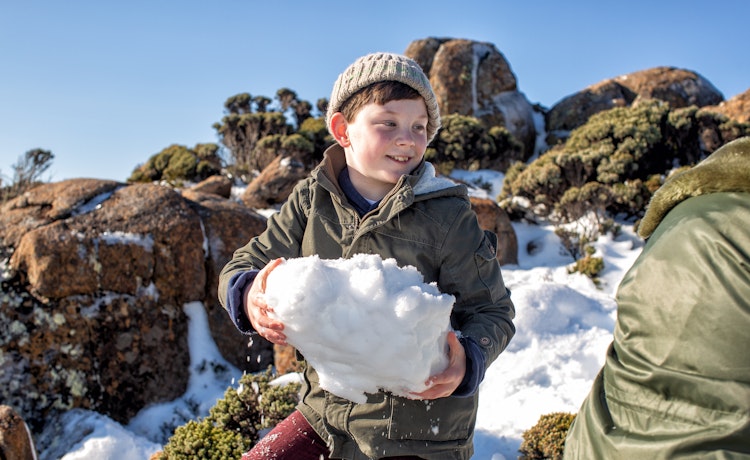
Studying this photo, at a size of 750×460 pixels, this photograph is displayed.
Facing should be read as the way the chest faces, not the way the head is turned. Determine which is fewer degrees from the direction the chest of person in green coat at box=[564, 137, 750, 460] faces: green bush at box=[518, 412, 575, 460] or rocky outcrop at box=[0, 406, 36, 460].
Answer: the green bush

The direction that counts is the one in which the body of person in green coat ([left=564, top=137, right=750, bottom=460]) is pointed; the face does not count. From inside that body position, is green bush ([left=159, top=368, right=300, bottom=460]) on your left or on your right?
on your left

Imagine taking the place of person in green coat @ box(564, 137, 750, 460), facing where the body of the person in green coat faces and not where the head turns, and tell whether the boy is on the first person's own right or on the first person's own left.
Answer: on the first person's own left

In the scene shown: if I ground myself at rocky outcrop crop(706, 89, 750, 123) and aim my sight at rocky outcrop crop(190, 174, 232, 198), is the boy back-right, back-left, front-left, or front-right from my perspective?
front-left

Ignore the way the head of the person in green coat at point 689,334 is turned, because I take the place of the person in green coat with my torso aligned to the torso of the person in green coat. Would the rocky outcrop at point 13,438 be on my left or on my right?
on my left

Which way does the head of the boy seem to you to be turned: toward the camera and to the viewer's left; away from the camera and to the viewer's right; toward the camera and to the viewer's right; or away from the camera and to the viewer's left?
toward the camera and to the viewer's right
